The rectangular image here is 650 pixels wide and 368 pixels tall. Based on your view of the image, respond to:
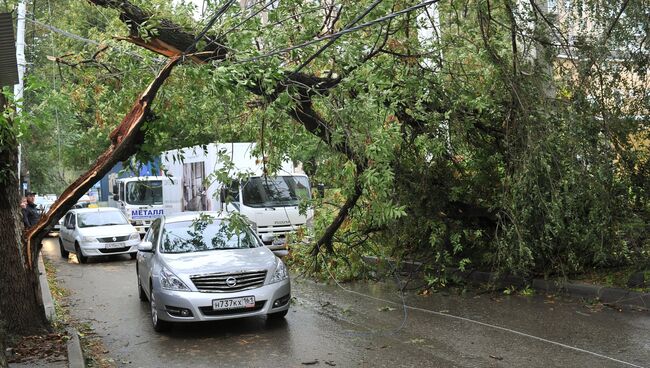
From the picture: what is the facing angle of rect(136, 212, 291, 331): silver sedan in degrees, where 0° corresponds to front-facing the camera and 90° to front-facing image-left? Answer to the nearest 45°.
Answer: approximately 0°

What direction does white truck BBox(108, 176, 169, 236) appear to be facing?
toward the camera

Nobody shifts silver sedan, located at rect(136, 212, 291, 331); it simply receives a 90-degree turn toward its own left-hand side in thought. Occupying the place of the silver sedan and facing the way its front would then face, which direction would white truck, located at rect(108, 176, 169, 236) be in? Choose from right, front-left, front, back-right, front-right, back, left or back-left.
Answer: left

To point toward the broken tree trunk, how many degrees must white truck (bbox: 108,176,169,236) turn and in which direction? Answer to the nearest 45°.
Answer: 0° — it already faces it

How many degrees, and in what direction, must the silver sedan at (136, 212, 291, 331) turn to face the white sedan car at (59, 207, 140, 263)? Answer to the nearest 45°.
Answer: approximately 180°

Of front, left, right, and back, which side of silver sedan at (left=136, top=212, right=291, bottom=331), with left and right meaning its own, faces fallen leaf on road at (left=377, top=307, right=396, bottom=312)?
left

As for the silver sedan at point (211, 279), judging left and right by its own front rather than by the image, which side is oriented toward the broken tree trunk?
right

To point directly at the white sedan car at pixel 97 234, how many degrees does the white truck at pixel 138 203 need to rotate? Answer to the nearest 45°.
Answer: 0° — it already faces it
